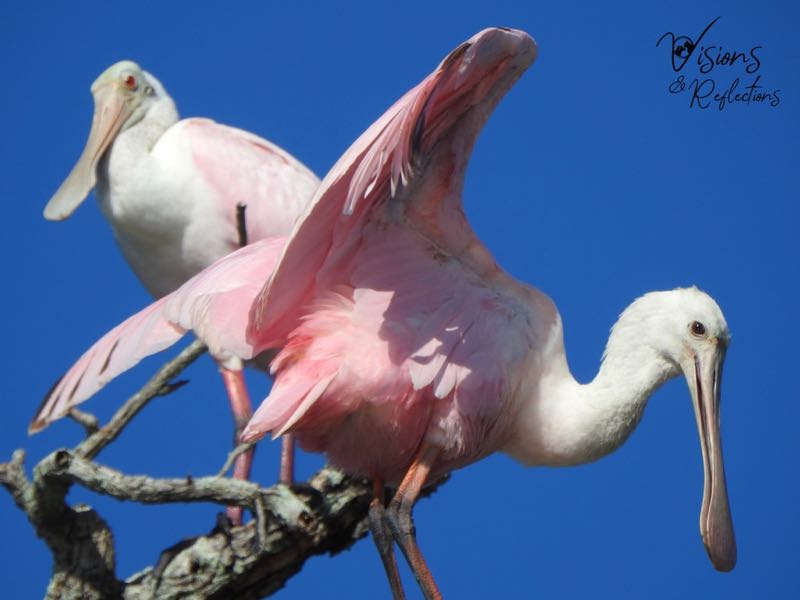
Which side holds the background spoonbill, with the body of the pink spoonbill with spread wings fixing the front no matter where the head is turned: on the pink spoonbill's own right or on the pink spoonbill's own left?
on the pink spoonbill's own left

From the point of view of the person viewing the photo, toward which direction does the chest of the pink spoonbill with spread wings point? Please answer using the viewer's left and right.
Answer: facing to the right of the viewer
